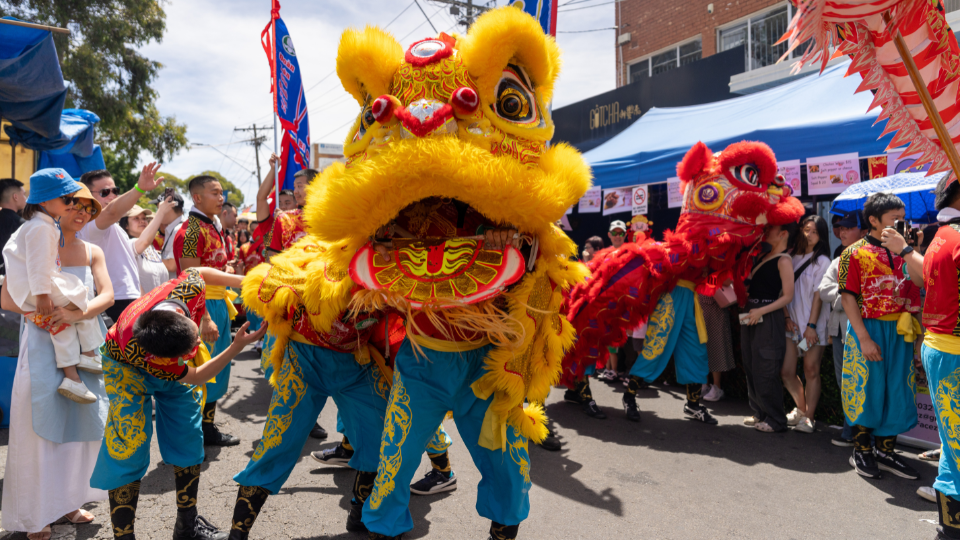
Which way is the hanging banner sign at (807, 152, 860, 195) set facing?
toward the camera

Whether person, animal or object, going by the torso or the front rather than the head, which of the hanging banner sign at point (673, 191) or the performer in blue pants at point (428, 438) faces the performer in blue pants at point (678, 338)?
the hanging banner sign

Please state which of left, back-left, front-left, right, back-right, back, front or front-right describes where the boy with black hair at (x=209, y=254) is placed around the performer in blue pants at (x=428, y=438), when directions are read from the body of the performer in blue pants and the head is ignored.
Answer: back-right

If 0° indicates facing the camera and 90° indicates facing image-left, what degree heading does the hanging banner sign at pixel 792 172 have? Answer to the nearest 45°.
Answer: approximately 0°

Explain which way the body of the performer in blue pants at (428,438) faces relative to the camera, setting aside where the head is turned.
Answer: toward the camera

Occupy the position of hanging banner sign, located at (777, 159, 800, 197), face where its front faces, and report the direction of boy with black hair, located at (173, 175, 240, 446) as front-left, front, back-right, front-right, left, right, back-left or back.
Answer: front-right

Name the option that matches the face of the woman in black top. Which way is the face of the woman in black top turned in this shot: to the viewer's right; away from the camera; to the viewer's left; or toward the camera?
to the viewer's left

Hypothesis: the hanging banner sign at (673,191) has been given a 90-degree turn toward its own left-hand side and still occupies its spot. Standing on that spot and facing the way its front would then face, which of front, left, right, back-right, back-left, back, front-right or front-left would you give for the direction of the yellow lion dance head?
right
